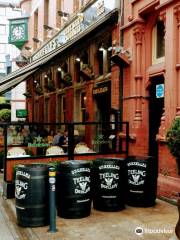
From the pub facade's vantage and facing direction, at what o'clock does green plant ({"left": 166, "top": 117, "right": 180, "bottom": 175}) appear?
The green plant is roughly at 10 o'clock from the pub facade.

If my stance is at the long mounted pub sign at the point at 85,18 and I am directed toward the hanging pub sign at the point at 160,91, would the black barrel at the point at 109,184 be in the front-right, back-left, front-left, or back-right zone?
front-right

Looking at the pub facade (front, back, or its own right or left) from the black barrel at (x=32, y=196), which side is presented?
front

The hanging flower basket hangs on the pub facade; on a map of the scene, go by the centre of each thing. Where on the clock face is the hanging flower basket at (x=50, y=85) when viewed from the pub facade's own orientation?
The hanging flower basket is roughly at 4 o'clock from the pub facade.

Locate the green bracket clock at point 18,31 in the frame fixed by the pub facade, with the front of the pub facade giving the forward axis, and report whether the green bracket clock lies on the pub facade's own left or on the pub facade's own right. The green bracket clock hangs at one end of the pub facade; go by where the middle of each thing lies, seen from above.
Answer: on the pub facade's own right

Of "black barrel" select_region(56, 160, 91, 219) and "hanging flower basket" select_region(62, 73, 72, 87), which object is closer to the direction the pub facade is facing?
the black barrel

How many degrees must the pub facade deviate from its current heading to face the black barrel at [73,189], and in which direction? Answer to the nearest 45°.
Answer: approximately 45° to its left

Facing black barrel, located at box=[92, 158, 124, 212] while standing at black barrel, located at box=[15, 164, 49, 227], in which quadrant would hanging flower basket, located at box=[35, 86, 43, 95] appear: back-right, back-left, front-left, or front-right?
front-left

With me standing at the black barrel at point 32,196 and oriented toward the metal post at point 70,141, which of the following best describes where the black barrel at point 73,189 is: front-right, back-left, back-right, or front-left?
front-right
